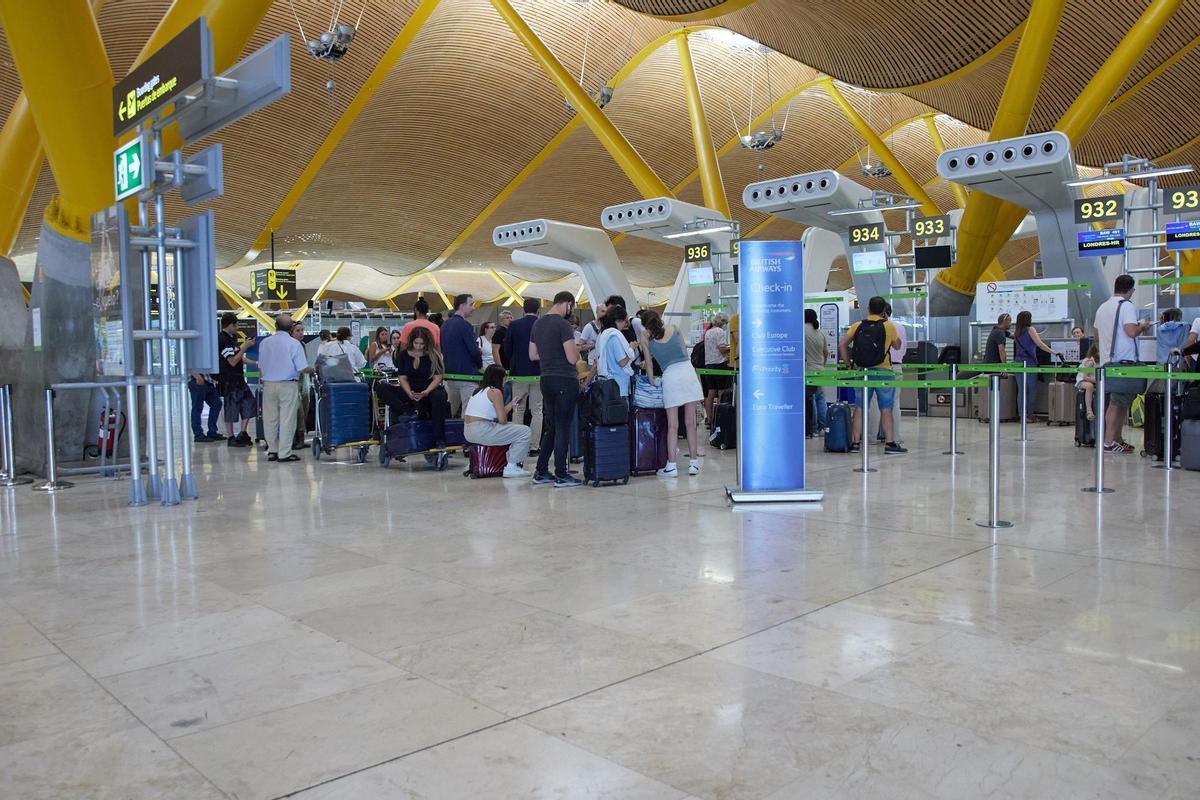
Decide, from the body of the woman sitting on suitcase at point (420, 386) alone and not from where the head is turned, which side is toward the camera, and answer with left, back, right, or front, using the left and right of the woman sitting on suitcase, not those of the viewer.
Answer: front

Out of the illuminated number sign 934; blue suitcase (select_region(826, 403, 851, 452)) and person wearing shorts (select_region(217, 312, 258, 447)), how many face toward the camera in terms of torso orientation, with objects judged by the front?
2

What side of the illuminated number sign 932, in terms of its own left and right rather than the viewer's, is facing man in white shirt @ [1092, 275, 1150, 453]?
front

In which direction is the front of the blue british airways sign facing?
toward the camera

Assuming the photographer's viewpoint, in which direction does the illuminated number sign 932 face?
facing the viewer

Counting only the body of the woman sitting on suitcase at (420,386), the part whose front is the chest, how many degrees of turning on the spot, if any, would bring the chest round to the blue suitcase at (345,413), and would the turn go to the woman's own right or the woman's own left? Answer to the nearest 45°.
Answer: approximately 135° to the woman's own right

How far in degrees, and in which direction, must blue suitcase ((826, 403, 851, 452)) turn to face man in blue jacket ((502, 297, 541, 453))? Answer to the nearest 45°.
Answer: approximately 45° to its right

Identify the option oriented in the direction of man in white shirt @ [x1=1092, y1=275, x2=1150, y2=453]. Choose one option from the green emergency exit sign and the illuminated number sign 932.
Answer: the illuminated number sign 932

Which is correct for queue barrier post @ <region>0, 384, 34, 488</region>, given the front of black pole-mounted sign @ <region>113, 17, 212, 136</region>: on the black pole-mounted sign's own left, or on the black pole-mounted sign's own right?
on the black pole-mounted sign's own right

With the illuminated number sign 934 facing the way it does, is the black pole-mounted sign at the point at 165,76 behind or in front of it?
in front

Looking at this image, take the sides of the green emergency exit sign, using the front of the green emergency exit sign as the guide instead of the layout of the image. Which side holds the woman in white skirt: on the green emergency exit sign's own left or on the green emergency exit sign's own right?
on the green emergency exit sign's own left

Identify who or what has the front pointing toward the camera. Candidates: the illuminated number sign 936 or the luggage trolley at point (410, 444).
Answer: the illuminated number sign 936

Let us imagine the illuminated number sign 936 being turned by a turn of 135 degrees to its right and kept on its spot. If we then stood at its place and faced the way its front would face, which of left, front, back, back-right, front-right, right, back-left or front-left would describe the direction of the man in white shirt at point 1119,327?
back

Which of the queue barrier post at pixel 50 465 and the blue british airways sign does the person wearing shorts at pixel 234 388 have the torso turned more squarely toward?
the blue british airways sign
